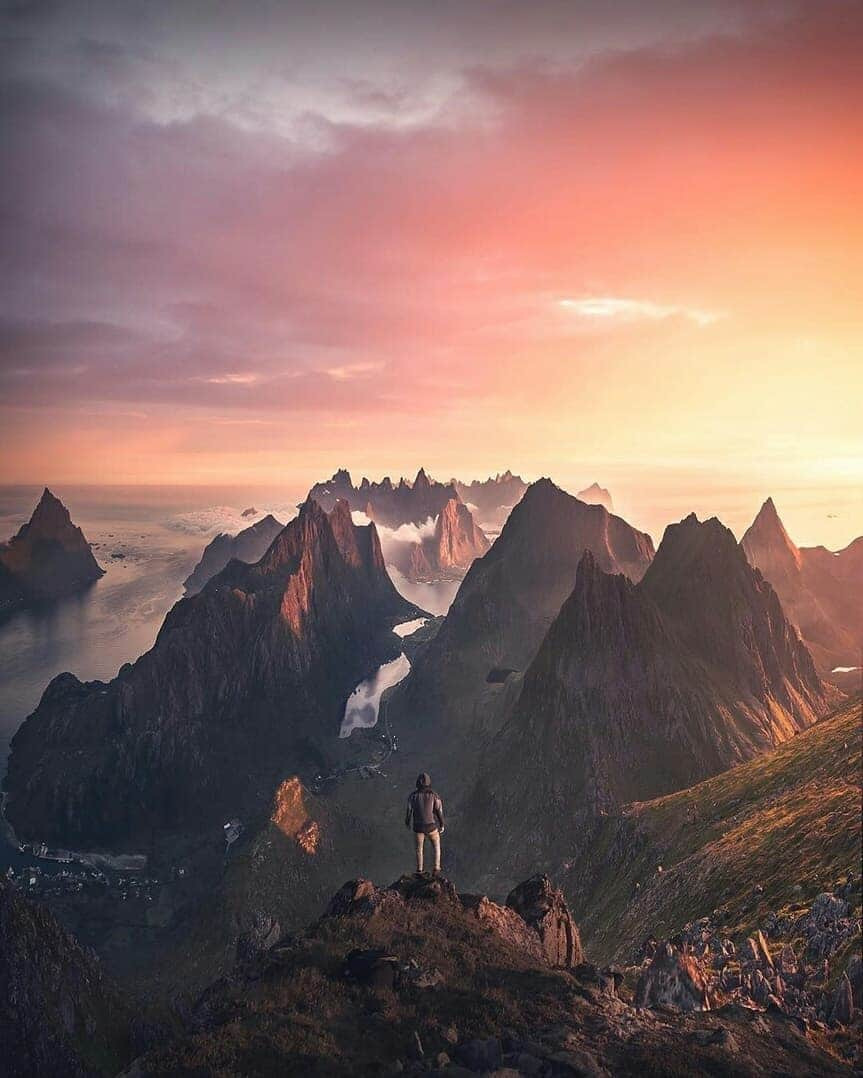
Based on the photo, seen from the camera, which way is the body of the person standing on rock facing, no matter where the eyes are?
away from the camera

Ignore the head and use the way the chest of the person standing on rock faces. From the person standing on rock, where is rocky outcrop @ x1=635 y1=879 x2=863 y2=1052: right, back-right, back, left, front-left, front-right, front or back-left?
right

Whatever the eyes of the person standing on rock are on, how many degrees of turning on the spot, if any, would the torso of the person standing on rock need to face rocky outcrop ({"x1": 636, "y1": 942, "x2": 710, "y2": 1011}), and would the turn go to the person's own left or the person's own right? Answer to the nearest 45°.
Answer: approximately 90° to the person's own right
